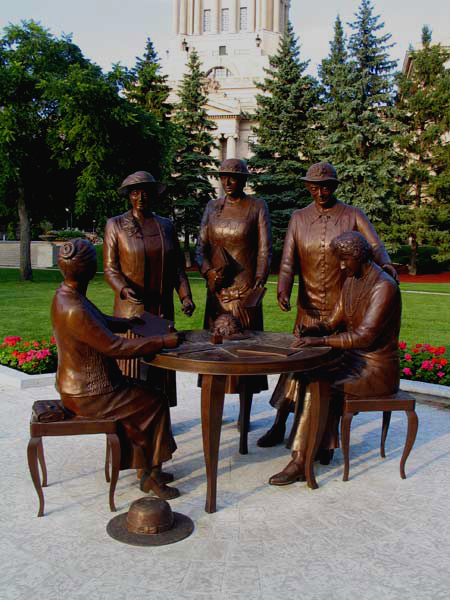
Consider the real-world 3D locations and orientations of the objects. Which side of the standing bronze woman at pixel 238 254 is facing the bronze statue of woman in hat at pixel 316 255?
left

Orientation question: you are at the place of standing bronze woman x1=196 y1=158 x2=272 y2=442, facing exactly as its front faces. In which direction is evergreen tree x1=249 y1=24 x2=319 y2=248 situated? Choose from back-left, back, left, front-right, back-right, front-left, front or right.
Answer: back

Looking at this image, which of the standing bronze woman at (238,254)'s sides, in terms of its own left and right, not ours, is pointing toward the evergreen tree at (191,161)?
back

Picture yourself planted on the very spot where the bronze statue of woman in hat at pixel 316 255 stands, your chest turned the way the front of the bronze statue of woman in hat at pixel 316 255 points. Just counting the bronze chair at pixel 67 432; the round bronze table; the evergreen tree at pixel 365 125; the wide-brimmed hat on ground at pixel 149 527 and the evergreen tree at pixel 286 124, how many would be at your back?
2

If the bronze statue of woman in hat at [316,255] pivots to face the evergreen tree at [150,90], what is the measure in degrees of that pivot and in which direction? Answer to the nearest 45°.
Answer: approximately 180°

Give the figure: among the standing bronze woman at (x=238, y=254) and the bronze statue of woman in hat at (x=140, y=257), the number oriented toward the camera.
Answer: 2

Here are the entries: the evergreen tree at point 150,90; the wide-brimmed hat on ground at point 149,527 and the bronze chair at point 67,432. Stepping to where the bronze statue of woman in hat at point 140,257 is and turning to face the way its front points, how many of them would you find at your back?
1

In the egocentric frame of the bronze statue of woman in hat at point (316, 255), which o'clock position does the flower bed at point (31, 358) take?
The flower bed is roughly at 4 o'clock from the bronze statue of woman in hat.

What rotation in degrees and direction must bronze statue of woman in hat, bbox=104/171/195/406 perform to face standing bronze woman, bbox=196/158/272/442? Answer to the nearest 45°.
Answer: approximately 90° to its left

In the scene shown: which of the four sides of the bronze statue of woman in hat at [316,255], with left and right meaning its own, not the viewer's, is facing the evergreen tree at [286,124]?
back

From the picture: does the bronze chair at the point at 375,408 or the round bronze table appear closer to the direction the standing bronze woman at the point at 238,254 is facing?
the round bronze table

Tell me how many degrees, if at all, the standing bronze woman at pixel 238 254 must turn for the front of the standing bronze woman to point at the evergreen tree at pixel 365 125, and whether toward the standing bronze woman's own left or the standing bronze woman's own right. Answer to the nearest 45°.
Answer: approximately 180°

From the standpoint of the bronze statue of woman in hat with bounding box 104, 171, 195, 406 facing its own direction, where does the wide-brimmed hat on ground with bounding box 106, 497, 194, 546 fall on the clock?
The wide-brimmed hat on ground is roughly at 12 o'clock from the bronze statue of woman in hat.

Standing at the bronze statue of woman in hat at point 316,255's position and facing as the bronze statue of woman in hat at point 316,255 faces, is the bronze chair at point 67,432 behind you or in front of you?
in front
